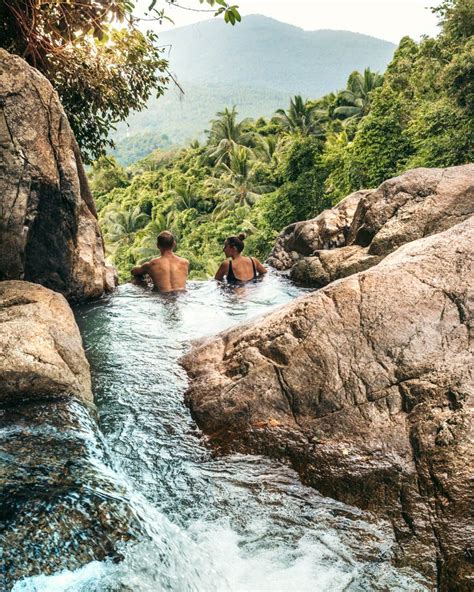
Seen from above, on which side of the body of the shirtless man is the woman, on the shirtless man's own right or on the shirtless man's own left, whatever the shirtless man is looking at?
on the shirtless man's own right

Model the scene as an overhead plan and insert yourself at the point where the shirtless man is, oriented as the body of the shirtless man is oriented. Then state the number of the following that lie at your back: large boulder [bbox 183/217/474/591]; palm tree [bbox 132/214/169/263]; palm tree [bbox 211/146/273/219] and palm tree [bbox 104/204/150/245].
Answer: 1

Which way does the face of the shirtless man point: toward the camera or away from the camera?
away from the camera

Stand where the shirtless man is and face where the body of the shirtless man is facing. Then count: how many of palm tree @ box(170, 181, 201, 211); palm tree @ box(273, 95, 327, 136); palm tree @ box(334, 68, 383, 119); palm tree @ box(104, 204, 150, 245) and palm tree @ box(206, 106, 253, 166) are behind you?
0

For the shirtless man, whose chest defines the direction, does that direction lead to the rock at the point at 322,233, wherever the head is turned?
no

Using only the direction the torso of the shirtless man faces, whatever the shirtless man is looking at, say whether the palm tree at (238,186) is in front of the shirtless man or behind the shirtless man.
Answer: in front

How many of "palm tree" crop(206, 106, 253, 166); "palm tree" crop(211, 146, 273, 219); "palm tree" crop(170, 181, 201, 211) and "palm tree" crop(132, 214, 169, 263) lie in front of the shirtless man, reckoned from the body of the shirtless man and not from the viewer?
4

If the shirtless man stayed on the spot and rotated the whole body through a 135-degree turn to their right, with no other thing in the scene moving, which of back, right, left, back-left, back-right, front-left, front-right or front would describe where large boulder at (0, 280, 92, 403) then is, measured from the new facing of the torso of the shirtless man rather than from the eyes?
front-right

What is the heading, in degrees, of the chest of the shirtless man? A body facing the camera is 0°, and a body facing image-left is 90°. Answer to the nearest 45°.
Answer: approximately 180°

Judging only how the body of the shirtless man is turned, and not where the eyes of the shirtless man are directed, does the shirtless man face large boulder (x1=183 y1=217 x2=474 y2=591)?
no

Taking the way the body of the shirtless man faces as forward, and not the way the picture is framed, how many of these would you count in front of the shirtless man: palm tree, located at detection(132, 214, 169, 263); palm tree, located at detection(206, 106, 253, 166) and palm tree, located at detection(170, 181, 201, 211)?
3

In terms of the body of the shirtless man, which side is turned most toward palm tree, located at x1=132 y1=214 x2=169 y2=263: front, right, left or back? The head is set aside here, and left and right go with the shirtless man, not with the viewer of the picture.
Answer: front

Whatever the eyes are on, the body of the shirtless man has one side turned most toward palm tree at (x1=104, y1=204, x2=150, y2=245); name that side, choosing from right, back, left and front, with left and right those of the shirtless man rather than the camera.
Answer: front

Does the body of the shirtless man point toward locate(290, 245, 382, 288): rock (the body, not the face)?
no
